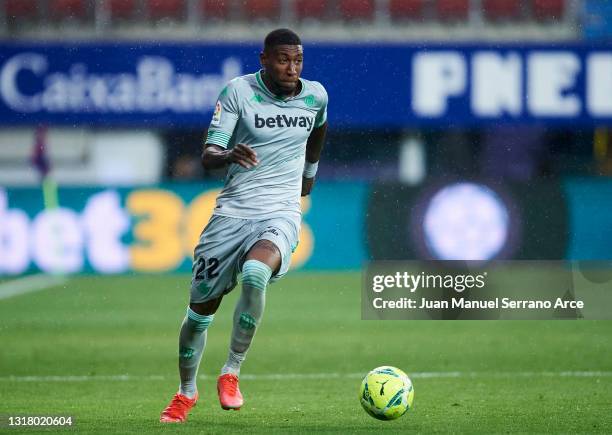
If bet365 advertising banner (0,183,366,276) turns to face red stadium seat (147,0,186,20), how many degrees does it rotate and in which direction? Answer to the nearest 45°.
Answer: approximately 180°

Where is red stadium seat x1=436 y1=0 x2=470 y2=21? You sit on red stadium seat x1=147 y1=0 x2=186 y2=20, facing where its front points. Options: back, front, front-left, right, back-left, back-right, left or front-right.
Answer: left

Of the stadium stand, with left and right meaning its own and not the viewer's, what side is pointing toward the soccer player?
front

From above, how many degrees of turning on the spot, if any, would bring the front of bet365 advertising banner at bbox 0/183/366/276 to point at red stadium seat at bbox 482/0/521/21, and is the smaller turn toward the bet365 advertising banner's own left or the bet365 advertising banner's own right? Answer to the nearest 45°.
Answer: approximately 135° to the bet365 advertising banner's own left

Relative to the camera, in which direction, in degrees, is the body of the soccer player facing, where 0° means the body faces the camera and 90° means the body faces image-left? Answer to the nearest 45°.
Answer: approximately 315°

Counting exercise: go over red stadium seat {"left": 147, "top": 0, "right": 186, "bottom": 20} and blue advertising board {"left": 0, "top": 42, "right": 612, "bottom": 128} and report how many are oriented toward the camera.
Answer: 2

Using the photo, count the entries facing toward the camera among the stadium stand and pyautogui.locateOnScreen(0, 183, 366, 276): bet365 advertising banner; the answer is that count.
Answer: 2

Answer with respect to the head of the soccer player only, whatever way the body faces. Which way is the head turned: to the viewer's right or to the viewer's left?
to the viewer's right

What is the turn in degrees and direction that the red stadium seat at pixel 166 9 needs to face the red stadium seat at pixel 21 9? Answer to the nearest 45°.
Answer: approximately 90° to its right

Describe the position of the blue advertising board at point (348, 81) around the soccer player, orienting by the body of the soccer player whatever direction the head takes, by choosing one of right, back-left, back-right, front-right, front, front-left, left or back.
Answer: back-left

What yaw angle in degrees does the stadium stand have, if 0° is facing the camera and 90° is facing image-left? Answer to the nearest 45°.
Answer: approximately 0°

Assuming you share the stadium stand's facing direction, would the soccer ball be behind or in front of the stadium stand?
in front

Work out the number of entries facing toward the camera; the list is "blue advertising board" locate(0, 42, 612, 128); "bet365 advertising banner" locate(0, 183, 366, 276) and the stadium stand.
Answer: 3

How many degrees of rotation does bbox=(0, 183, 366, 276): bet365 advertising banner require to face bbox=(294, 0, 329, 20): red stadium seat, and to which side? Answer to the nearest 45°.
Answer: approximately 135° to its left
